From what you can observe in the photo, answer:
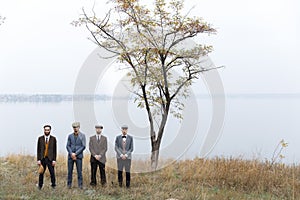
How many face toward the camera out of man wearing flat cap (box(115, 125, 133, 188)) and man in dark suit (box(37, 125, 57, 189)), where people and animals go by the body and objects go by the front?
2

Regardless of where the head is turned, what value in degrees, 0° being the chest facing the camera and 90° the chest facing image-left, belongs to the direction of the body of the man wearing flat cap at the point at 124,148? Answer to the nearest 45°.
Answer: approximately 0°

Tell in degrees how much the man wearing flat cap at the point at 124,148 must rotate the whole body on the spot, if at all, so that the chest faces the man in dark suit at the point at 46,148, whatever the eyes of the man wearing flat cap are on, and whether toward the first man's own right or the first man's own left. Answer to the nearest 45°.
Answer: approximately 90° to the first man's own right

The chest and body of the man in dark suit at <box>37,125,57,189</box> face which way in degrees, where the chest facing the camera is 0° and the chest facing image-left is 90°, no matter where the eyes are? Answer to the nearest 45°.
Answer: approximately 0°

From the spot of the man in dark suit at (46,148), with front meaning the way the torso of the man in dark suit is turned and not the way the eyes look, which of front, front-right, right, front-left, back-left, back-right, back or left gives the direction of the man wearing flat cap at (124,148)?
left
